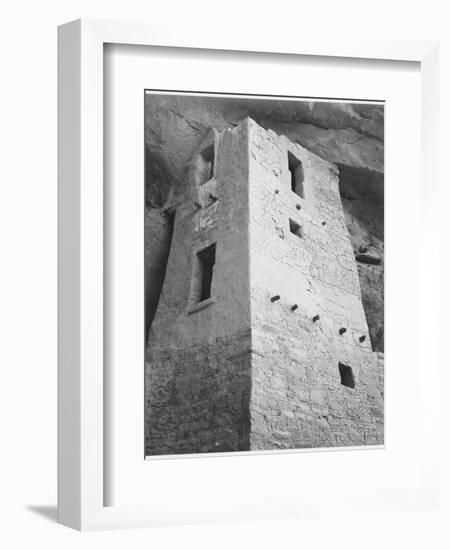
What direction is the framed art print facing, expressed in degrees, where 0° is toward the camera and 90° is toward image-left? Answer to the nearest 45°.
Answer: approximately 315°
